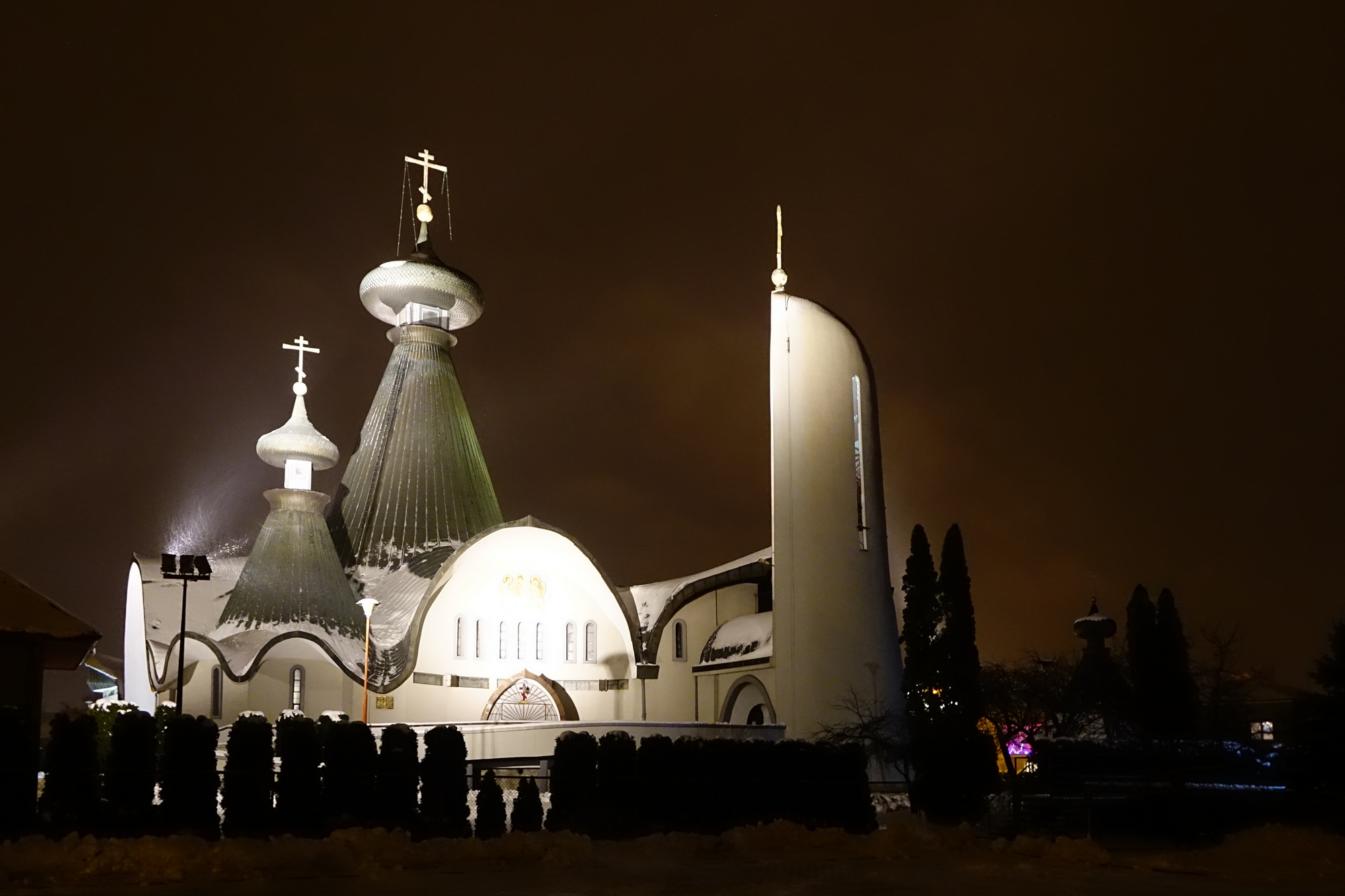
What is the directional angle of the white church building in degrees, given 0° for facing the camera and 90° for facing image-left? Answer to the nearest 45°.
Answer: approximately 0°

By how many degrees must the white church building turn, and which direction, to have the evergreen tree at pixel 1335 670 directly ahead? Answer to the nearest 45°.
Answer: approximately 45° to its left

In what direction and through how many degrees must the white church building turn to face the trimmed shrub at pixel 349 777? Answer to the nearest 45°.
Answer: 0° — it already faces it

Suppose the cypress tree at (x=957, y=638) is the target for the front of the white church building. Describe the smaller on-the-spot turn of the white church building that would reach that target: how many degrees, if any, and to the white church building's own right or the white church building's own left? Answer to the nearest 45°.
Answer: approximately 45° to the white church building's own left

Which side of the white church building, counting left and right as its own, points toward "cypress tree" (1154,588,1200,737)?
left

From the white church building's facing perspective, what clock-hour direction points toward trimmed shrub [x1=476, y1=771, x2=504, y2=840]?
The trimmed shrub is roughly at 12 o'clock from the white church building.

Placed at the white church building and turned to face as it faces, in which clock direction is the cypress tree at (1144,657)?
The cypress tree is roughly at 9 o'clock from the white church building.
